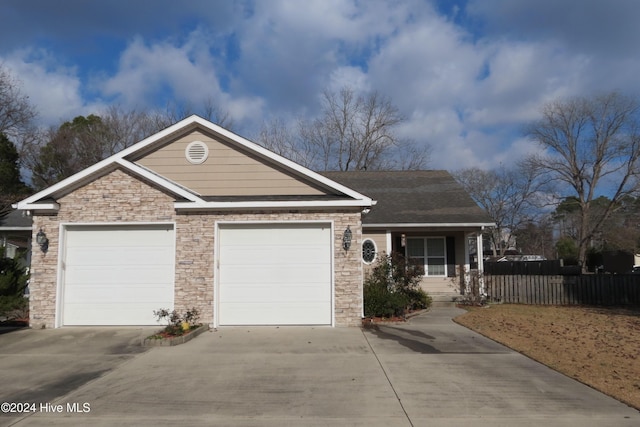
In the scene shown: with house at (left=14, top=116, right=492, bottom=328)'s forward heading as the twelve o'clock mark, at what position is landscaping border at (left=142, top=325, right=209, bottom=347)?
The landscaping border is roughly at 12 o'clock from the house.

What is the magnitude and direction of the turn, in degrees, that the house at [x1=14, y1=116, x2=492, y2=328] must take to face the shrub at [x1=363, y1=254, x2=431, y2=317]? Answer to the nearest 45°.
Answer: approximately 90° to its left

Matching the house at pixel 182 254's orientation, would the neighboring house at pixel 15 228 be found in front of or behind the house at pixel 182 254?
behind

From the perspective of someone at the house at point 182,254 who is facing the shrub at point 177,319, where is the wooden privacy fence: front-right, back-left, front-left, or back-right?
back-left

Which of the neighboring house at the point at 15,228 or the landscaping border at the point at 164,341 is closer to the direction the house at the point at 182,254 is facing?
the landscaping border

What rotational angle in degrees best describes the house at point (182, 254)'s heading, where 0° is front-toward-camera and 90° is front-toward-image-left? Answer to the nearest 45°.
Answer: approximately 0°

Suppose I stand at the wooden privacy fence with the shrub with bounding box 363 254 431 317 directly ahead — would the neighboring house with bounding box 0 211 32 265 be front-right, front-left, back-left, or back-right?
front-right

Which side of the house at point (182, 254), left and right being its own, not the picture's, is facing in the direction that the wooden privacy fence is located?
left
